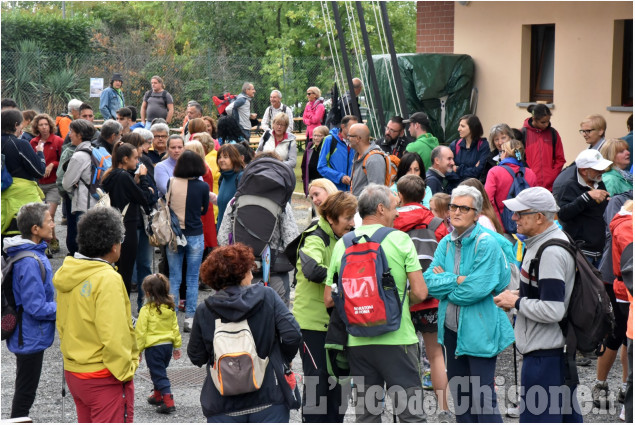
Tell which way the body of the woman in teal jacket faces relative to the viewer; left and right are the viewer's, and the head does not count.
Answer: facing the viewer and to the left of the viewer

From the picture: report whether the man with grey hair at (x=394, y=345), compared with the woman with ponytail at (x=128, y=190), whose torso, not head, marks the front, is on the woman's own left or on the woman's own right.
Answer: on the woman's own right

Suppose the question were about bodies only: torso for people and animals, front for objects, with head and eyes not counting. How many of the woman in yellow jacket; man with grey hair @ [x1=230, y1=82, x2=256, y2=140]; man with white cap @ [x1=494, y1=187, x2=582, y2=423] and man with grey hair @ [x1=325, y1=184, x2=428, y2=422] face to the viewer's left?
1

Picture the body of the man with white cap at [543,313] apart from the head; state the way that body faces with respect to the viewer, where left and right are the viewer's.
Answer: facing to the left of the viewer

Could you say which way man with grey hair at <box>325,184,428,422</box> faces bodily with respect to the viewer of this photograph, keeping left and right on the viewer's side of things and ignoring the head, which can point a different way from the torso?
facing away from the viewer and to the right of the viewer

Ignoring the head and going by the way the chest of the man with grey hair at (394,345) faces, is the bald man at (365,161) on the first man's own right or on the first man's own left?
on the first man's own left

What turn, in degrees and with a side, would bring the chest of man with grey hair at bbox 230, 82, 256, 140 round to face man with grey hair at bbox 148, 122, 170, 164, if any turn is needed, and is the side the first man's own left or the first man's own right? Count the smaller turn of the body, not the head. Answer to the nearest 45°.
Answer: approximately 90° to the first man's own right

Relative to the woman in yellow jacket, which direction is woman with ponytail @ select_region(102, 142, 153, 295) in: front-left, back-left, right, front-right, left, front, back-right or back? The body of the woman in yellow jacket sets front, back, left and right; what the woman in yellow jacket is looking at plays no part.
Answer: front-left

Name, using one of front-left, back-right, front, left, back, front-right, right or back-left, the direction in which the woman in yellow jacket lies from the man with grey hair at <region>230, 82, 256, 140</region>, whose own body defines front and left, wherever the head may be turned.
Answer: right

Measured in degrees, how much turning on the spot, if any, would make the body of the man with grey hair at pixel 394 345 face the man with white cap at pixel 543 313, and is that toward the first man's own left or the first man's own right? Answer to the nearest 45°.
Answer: approximately 45° to the first man's own right

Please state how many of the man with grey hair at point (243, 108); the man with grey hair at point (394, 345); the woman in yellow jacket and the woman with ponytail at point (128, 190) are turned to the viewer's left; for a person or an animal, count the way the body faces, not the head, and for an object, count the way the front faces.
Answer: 0
